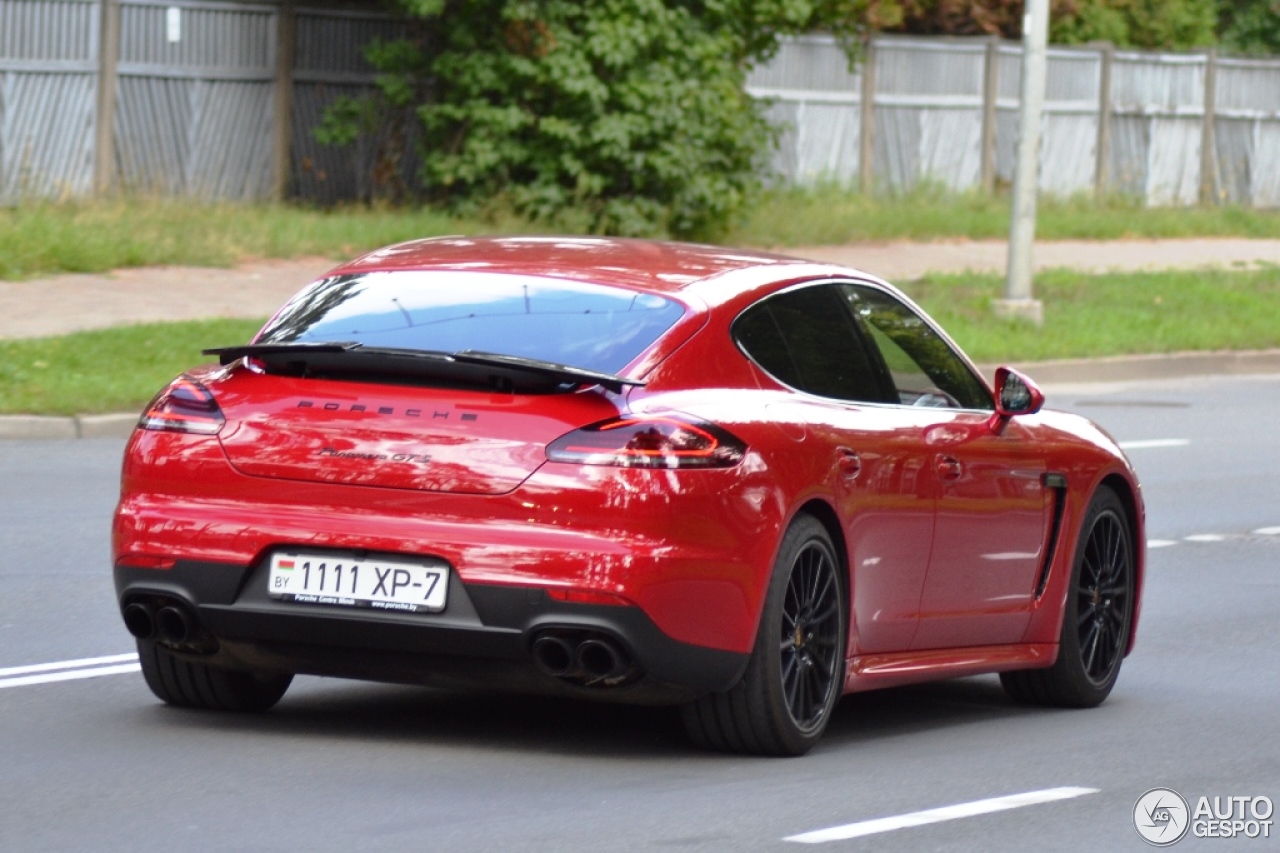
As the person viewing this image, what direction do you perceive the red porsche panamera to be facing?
facing away from the viewer and to the right of the viewer

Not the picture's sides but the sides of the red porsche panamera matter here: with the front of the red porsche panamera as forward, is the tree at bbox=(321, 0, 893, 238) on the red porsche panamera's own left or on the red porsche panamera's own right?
on the red porsche panamera's own left

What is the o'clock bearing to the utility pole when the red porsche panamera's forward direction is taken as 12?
The utility pole is roughly at 11 o'clock from the red porsche panamera.

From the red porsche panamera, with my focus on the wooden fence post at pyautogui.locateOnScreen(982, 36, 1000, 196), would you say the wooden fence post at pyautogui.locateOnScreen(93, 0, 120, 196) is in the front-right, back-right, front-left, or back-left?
front-left

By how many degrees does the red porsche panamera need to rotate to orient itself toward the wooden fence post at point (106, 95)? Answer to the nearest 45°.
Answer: approximately 45° to its left

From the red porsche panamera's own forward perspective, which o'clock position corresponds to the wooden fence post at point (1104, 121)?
The wooden fence post is roughly at 11 o'clock from the red porsche panamera.

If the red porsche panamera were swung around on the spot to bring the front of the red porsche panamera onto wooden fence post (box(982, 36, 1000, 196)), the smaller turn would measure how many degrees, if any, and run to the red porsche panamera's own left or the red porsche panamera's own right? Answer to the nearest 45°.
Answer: approximately 45° to the red porsche panamera's own left

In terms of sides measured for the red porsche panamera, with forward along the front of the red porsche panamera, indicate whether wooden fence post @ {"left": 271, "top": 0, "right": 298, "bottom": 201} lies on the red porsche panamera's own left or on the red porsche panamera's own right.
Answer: on the red porsche panamera's own left

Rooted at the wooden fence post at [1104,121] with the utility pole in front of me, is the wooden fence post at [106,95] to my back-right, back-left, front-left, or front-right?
front-right

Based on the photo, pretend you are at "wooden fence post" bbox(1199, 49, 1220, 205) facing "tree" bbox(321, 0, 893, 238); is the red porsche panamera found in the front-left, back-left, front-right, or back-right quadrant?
front-left
